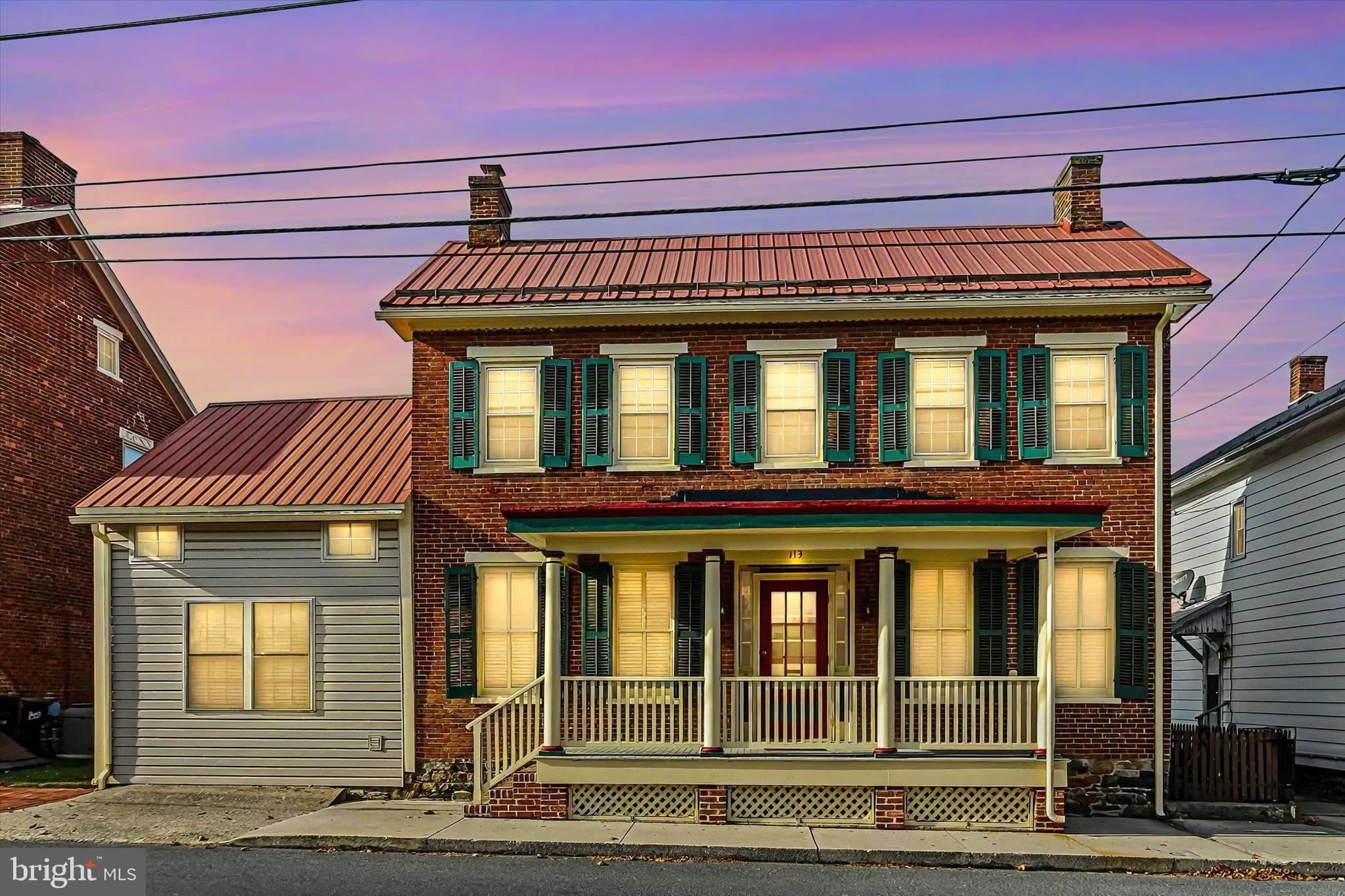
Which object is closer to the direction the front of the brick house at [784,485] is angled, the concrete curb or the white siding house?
the concrete curb

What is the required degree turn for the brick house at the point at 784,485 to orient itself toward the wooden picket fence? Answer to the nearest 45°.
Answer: approximately 90° to its left

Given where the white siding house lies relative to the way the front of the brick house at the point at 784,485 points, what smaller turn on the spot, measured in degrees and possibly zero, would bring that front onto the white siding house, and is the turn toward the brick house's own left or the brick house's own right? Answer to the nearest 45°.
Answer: approximately 135° to the brick house's own left

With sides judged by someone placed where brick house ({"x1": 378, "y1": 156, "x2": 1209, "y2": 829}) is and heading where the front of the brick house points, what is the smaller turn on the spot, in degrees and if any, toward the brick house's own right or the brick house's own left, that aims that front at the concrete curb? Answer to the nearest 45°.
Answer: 0° — it already faces it

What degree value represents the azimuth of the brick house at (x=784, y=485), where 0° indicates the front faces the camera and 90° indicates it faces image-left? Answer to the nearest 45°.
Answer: approximately 0°
